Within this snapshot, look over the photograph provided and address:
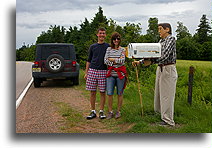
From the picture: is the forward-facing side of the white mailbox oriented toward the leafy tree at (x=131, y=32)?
no

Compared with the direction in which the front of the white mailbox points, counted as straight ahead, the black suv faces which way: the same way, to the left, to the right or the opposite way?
to the right

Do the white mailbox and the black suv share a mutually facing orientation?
no

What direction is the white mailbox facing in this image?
to the viewer's left

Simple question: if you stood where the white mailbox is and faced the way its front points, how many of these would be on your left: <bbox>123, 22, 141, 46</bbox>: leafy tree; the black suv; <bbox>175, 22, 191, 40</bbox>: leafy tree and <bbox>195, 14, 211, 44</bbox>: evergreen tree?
0

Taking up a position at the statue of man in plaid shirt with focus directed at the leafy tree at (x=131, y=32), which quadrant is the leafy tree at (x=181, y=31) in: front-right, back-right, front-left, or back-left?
front-right

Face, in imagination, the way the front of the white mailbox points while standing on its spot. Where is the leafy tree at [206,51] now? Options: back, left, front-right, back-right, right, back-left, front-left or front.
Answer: back-right

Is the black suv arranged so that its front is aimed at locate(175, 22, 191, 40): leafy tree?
no

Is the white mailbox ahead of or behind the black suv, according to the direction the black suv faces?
behind

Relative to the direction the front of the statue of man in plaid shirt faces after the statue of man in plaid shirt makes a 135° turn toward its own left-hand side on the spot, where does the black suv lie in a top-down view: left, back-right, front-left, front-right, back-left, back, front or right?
back

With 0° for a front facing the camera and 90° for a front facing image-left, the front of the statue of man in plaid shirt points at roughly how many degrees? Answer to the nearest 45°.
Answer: approximately 90°

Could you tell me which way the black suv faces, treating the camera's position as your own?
facing away from the viewer

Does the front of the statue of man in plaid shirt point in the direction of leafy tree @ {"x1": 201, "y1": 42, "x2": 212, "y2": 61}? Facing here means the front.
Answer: no

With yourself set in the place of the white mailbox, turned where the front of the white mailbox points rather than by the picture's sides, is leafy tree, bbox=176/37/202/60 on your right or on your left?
on your right

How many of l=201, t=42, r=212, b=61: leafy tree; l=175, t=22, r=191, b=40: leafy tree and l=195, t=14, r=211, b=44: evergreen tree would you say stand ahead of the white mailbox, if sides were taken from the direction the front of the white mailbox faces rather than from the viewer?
0
